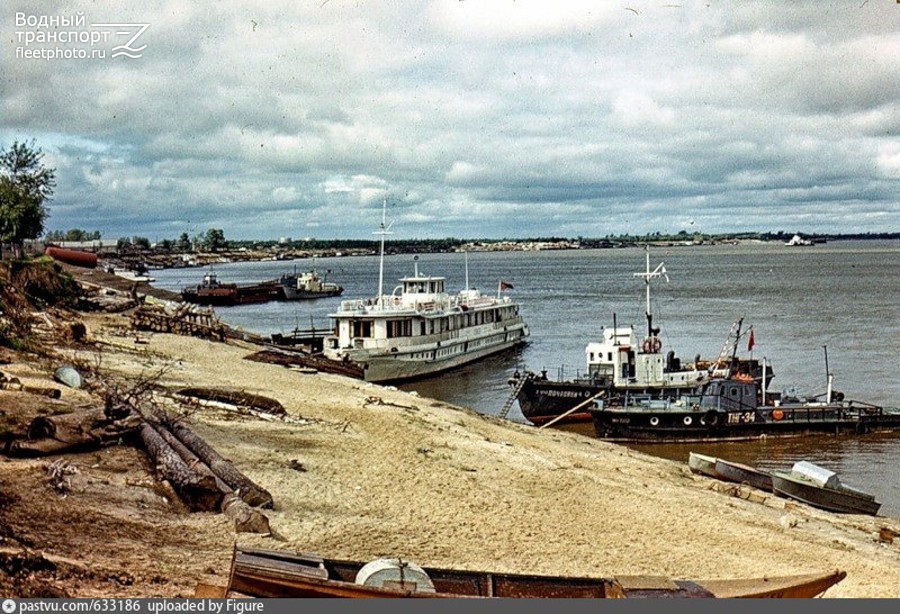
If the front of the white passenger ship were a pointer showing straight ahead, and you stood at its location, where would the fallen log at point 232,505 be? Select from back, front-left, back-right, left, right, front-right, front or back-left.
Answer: front-left

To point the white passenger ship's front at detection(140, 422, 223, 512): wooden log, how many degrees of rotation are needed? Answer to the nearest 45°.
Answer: approximately 45° to its left

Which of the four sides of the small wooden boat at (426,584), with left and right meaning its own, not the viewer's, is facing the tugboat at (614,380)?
left

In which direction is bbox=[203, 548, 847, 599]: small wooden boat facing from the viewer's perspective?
to the viewer's right

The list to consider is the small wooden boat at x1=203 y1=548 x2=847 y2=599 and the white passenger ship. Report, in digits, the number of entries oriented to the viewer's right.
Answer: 1

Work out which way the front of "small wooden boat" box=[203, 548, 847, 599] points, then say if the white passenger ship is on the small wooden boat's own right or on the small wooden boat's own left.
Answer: on the small wooden boat's own left

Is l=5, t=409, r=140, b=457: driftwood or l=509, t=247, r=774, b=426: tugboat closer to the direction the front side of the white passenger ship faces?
the driftwood

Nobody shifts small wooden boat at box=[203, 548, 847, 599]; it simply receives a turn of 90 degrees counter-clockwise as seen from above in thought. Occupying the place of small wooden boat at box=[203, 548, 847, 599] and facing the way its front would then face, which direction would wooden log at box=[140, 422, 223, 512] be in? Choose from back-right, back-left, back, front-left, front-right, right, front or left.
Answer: front-left
